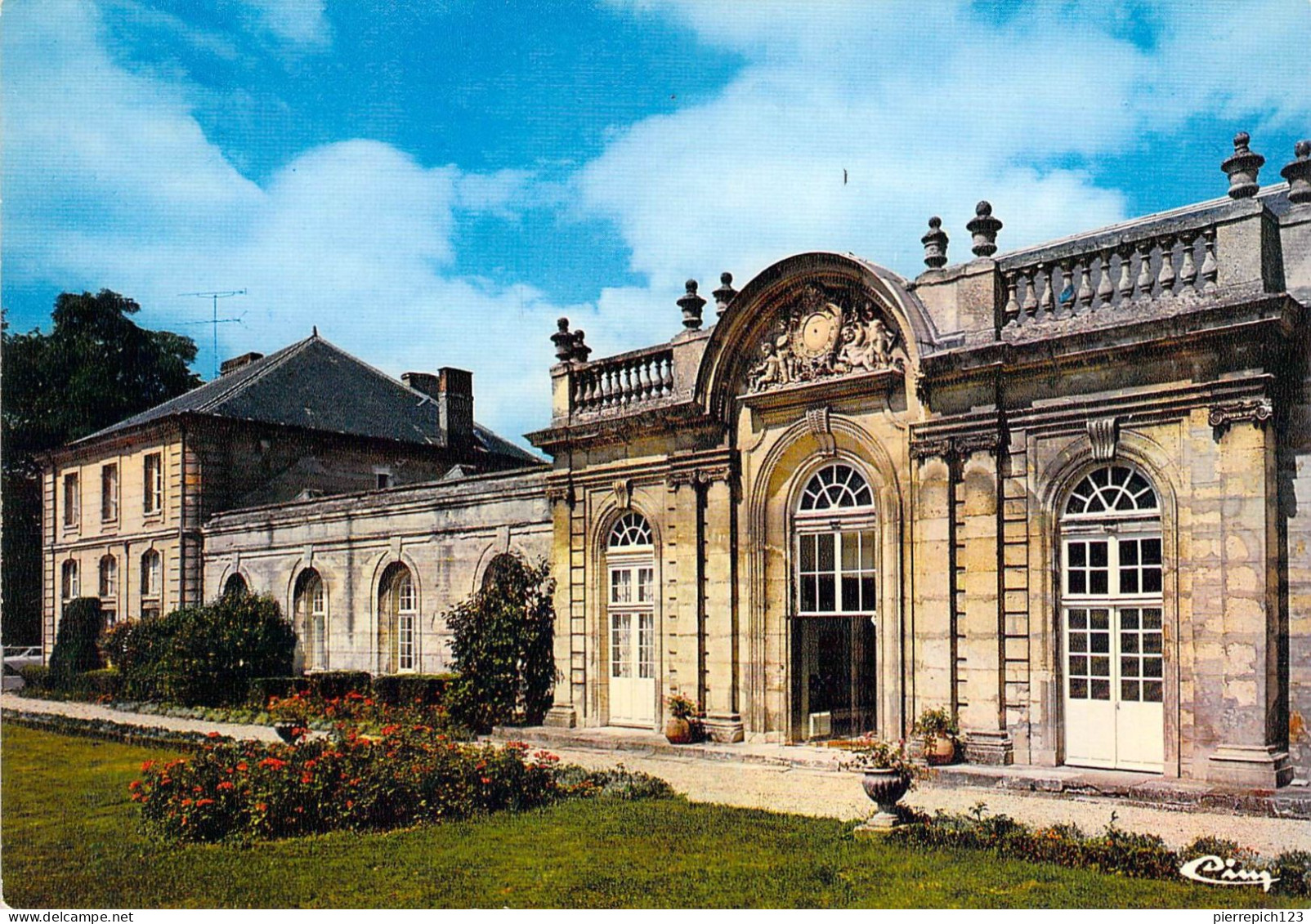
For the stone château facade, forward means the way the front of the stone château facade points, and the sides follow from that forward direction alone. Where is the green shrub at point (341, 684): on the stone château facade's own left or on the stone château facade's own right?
on the stone château facade's own right

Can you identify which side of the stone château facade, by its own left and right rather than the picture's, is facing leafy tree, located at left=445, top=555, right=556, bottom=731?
right

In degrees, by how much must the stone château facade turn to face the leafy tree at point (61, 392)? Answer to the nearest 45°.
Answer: approximately 90° to its right

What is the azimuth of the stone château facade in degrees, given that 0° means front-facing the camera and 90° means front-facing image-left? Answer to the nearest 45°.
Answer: approximately 45°

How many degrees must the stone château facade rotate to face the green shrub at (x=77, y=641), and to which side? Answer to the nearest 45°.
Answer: approximately 90° to its right

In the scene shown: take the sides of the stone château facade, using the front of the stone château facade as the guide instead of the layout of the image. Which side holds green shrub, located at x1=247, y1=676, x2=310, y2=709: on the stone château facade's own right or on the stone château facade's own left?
on the stone château facade's own right

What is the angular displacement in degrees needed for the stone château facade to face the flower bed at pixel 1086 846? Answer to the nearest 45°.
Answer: approximately 45° to its left

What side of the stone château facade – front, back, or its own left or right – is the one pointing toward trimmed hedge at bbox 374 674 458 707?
right
